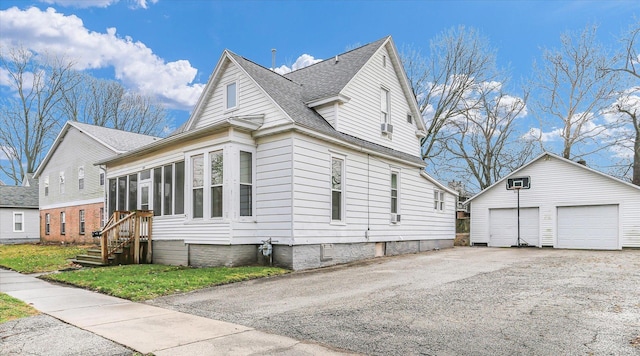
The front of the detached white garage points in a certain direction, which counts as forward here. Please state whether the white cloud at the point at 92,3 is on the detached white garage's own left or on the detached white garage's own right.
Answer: on the detached white garage's own right

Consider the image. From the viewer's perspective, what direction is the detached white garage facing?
toward the camera

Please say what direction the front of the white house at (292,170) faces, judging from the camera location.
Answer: facing the viewer and to the left of the viewer

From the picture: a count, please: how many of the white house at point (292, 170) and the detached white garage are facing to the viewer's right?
0

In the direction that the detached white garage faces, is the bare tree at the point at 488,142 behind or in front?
behind

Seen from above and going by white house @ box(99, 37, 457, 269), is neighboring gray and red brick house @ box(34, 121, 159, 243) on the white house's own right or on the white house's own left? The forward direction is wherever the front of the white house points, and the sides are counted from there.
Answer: on the white house's own right

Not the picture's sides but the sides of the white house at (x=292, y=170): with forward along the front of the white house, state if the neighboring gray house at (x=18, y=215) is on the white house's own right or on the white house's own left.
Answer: on the white house's own right

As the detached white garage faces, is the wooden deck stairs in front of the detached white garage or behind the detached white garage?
in front

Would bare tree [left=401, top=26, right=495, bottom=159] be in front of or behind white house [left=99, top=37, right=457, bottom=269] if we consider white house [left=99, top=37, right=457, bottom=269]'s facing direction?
behind

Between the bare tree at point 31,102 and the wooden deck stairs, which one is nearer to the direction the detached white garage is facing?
the wooden deck stairs
